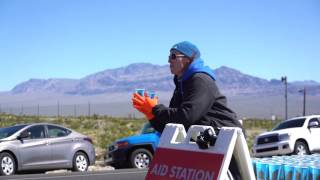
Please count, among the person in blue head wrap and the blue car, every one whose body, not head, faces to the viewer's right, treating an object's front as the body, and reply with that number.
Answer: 0

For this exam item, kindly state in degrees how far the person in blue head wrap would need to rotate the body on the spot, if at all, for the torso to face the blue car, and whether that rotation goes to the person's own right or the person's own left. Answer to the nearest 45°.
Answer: approximately 90° to the person's own right

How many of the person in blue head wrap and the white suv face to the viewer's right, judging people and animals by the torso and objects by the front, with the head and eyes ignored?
0

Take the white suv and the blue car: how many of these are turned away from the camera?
0

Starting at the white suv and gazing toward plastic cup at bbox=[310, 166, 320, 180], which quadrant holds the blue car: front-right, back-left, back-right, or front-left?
front-right

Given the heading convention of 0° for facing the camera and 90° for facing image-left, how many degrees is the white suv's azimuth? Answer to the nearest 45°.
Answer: approximately 45°

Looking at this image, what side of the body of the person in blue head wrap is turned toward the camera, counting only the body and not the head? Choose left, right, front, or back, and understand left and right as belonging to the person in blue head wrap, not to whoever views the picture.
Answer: left

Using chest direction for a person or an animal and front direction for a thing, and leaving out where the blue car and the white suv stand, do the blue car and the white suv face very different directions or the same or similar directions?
same or similar directions

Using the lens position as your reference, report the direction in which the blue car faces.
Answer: facing the viewer and to the left of the viewer

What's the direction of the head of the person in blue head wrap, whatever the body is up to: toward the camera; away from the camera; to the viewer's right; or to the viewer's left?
to the viewer's left

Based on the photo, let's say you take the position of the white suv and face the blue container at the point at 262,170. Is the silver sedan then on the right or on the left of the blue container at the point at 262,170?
right

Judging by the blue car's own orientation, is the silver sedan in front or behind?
in front
